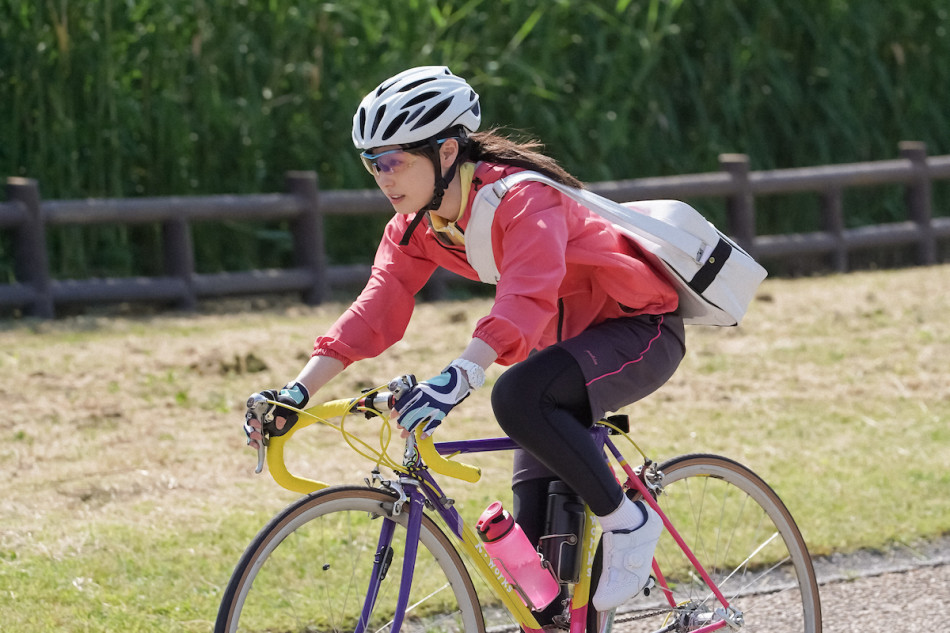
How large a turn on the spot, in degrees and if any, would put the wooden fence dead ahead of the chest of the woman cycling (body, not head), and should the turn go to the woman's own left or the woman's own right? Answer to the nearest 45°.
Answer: approximately 135° to the woman's own right

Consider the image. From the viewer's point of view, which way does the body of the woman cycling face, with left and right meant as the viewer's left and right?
facing the viewer and to the left of the viewer

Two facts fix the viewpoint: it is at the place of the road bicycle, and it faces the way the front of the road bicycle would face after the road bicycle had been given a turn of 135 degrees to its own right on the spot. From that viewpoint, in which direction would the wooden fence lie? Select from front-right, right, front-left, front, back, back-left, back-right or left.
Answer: front
